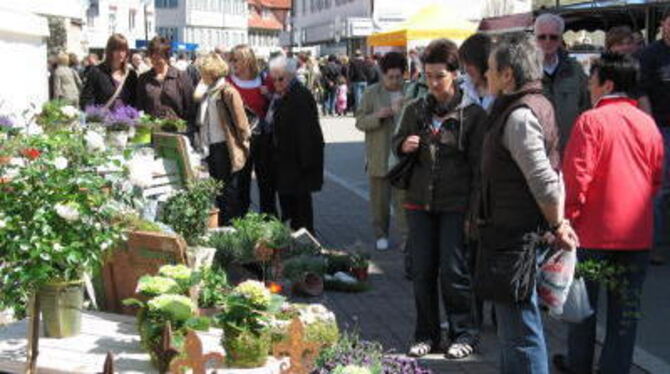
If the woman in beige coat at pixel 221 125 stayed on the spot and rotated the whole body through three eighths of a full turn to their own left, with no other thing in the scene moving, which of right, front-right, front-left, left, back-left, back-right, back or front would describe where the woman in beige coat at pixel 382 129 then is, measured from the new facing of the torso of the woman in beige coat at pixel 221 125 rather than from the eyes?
front

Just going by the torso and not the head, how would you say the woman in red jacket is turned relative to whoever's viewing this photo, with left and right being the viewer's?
facing away from the viewer and to the left of the viewer

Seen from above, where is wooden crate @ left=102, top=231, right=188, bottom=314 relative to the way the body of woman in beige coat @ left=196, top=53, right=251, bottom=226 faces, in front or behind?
in front

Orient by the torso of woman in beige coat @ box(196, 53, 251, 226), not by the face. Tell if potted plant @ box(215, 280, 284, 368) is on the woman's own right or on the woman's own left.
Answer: on the woman's own left

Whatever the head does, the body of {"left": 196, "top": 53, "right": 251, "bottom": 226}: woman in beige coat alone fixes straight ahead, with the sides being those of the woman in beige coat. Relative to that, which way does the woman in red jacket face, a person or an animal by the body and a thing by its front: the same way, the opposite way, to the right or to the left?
to the right

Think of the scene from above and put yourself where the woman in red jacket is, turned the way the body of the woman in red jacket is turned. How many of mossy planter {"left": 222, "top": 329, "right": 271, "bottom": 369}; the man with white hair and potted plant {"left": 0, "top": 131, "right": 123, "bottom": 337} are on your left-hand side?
2

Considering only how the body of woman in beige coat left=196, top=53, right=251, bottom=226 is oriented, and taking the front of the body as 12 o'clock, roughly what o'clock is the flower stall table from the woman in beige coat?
The flower stall table is roughly at 11 o'clock from the woman in beige coat.

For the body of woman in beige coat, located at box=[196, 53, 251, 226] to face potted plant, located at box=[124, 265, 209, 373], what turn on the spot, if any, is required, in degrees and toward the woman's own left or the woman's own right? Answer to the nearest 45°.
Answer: approximately 45° to the woman's own left

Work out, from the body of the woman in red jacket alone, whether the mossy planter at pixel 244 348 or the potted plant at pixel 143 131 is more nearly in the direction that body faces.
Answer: the potted plant

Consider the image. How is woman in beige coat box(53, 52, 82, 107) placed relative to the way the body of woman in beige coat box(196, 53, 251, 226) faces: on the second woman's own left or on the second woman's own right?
on the second woman's own right

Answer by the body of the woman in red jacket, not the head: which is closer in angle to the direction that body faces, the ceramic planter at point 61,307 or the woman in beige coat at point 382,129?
the woman in beige coat
